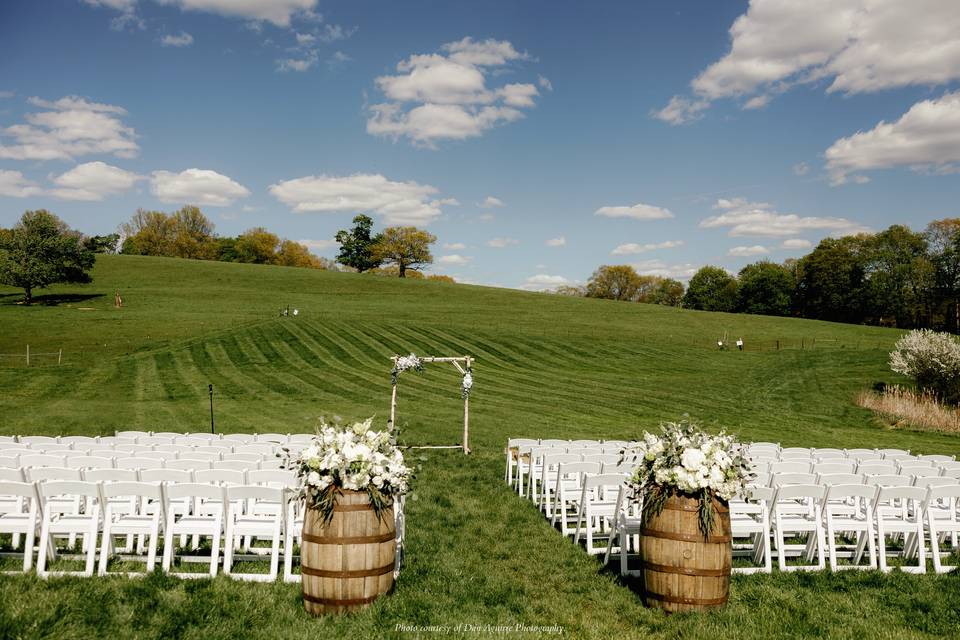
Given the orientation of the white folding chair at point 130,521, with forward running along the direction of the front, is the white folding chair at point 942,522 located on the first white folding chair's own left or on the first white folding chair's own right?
on the first white folding chair's own right

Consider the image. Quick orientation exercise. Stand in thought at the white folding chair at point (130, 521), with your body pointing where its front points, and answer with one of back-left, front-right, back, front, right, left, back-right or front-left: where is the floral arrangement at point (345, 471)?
back-right

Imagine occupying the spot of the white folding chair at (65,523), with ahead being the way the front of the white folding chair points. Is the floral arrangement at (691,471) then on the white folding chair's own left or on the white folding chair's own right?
on the white folding chair's own right

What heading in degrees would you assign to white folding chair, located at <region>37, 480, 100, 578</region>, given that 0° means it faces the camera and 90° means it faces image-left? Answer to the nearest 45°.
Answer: approximately 180°

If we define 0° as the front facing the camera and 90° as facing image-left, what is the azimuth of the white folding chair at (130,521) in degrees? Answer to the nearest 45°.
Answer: approximately 180°

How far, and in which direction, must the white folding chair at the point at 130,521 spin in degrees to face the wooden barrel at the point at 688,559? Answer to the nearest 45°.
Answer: approximately 135° to its right

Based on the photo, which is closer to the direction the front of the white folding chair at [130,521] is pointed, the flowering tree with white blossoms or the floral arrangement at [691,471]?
the flowering tree with white blossoms

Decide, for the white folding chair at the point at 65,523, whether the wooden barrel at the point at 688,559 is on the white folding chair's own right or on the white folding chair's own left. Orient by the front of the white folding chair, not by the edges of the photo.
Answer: on the white folding chair's own right
